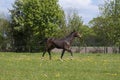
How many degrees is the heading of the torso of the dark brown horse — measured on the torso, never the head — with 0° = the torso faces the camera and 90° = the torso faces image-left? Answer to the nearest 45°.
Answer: approximately 270°
